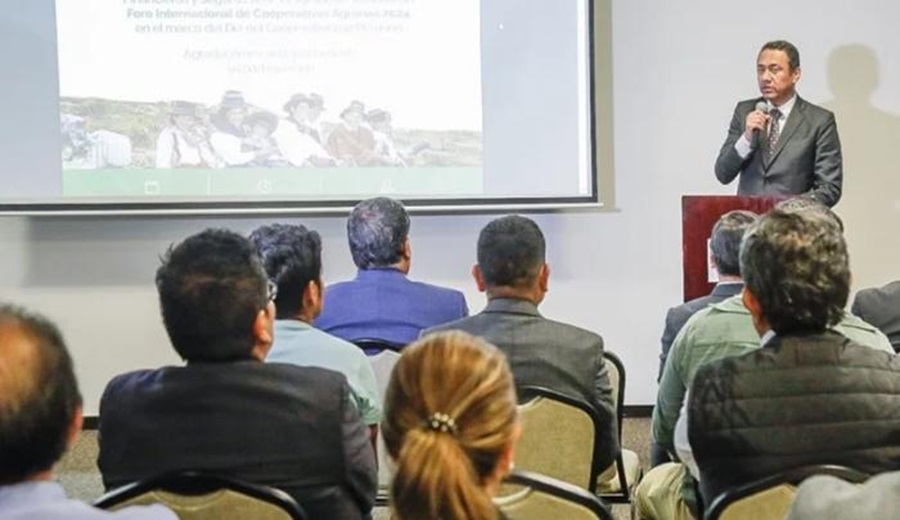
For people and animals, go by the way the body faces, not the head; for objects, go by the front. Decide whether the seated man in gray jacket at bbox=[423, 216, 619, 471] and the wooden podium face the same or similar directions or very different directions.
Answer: very different directions

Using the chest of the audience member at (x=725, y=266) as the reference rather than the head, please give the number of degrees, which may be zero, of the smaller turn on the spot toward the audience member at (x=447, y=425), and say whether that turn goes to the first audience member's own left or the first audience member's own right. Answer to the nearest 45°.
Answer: approximately 180°

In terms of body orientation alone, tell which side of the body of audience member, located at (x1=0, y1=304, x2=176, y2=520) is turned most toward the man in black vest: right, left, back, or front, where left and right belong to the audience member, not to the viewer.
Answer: right

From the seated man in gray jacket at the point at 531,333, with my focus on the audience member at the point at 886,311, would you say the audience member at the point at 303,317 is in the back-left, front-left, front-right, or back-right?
back-left

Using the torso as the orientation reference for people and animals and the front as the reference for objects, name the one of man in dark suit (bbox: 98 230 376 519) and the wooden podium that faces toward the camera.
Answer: the wooden podium

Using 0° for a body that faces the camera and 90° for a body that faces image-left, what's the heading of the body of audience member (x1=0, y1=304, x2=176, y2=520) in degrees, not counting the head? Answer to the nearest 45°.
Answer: approximately 180°

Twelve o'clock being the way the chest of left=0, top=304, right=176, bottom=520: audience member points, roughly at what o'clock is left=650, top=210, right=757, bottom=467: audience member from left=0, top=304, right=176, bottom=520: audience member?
left=650, top=210, right=757, bottom=467: audience member is roughly at 2 o'clock from left=0, top=304, right=176, bottom=520: audience member.

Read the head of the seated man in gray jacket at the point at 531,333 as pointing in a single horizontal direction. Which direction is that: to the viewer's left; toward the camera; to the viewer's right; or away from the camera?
away from the camera

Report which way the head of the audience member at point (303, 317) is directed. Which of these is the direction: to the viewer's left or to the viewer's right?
to the viewer's right

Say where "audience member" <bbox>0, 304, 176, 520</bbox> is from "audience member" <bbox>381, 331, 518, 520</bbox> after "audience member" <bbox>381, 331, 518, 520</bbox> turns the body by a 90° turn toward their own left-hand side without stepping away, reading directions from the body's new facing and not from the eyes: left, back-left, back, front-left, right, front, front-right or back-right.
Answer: front

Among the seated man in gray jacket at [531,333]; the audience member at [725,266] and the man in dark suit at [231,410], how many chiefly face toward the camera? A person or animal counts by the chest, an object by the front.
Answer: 0

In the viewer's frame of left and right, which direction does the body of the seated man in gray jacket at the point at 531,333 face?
facing away from the viewer

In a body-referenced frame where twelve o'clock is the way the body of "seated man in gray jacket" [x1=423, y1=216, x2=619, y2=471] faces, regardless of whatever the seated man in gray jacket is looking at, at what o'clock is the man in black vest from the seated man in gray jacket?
The man in black vest is roughly at 5 o'clock from the seated man in gray jacket.

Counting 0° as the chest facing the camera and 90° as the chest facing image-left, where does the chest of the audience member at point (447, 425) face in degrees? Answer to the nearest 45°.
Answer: approximately 180°

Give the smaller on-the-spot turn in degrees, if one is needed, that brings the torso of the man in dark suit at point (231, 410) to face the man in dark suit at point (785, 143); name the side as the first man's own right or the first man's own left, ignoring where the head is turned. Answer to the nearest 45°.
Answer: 0° — they already face them

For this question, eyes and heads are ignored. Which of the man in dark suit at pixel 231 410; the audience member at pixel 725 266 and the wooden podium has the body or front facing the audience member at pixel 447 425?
the wooden podium

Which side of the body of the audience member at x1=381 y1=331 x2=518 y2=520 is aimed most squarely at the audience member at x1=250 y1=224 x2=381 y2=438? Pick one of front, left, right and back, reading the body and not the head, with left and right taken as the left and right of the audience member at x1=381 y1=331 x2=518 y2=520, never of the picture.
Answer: front

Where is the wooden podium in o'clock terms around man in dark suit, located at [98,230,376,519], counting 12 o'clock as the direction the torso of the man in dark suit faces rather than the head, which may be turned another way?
The wooden podium is roughly at 12 o'clock from the man in dark suit.

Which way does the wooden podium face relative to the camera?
toward the camera

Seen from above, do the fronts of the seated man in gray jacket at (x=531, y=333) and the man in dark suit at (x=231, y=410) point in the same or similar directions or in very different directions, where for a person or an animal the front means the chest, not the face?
same or similar directions

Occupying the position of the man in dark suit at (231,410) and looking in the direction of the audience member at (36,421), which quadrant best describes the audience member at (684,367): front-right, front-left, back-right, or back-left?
back-left
